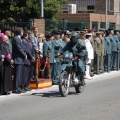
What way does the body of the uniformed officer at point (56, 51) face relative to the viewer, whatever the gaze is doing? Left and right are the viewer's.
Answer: facing the viewer and to the right of the viewer

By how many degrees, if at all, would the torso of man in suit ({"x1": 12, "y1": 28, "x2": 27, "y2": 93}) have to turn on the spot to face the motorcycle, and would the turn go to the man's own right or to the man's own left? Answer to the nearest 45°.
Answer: approximately 45° to the man's own right

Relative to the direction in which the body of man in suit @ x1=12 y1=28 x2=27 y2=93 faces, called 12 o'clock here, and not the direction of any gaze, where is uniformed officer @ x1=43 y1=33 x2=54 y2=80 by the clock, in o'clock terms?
The uniformed officer is roughly at 10 o'clock from the man in suit.

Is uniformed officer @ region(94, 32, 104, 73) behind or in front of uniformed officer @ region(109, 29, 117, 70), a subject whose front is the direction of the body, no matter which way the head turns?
in front

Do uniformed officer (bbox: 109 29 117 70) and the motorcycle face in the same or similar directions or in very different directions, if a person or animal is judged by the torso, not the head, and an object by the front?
same or similar directions

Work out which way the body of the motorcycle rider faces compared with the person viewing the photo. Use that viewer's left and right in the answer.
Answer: facing the viewer and to the left of the viewer

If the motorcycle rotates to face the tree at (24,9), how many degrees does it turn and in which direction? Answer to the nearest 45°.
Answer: approximately 135° to its right

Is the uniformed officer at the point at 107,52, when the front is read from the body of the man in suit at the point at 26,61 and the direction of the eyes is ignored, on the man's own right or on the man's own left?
on the man's own left

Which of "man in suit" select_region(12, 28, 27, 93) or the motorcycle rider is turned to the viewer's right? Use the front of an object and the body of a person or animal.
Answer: the man in suit

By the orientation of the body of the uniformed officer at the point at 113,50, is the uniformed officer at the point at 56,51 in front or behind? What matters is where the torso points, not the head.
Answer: in front

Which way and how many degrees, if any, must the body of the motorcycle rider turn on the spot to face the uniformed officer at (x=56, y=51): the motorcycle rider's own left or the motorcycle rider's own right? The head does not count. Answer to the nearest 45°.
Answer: approximately 135° to the motorcycle rider's own right

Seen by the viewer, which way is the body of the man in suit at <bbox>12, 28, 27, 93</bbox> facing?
to the viewer's right

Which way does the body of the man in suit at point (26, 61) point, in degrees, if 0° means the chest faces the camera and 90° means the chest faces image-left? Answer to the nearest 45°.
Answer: approximately 315°
